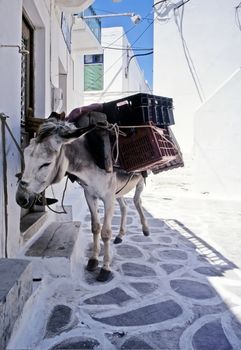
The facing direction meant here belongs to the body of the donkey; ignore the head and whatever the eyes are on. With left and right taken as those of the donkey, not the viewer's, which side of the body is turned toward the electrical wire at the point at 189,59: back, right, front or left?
back

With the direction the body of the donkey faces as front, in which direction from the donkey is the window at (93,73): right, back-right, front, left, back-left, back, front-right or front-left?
back-right

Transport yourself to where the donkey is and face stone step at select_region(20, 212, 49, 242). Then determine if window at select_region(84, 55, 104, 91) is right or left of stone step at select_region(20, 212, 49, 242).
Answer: right

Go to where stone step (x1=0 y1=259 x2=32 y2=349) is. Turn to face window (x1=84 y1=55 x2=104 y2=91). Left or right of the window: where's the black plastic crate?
right

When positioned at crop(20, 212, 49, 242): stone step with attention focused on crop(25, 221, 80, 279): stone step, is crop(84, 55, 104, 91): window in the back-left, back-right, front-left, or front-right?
back-left

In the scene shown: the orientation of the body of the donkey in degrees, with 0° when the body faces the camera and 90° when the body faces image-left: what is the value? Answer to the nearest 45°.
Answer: approximately 45°

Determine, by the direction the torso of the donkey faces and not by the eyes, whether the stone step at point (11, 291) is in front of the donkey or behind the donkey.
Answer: in front
